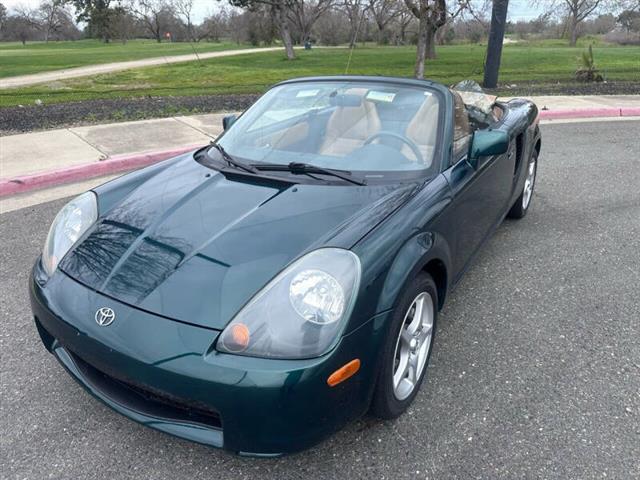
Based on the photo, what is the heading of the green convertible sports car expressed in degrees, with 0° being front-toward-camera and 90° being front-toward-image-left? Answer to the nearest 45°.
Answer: approximately 45°

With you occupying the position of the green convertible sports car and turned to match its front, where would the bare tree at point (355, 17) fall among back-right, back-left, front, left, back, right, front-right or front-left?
back-right
